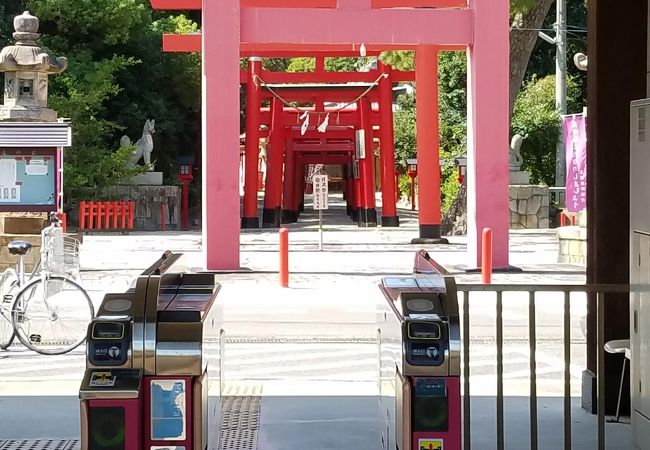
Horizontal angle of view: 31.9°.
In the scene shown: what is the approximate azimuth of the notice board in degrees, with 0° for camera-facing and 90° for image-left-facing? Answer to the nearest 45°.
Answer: approximately 0°

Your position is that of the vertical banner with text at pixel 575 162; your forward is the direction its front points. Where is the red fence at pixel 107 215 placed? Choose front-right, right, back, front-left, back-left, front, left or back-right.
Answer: back-right

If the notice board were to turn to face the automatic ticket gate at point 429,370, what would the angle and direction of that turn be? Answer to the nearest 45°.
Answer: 0° — it already faces it

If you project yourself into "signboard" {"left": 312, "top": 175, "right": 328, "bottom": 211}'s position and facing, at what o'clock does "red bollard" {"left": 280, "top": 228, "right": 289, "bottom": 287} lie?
The red bollard is roughly at 12 o'clock from the signboard.

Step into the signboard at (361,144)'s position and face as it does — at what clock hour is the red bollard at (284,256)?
The red bollard is roughly at 12 o'clock from the signboard.

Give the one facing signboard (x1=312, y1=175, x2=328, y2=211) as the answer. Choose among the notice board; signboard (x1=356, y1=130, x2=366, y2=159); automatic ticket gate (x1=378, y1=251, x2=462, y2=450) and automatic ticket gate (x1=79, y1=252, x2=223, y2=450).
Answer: signboard (x1=356, y1=130, x2=366, y2=159)

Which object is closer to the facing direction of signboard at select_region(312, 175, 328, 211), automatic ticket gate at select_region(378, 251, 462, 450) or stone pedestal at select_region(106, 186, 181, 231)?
the automatic ticket gate
